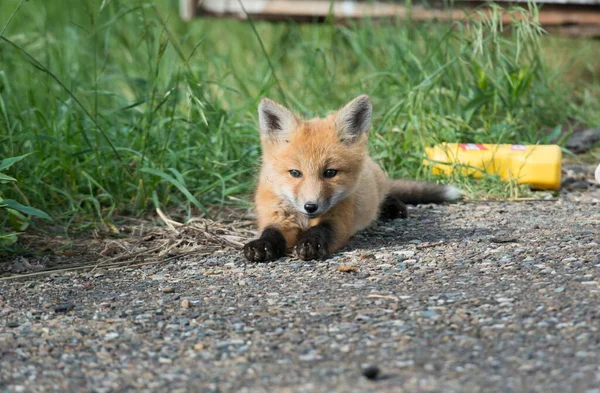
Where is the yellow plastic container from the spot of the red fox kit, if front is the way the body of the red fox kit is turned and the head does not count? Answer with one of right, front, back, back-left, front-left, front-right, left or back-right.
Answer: back

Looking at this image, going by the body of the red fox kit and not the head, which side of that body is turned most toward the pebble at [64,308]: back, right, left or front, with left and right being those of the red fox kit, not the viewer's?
front

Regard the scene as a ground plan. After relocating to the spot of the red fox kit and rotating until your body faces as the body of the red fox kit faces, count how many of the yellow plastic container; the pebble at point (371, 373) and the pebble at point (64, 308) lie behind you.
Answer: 1

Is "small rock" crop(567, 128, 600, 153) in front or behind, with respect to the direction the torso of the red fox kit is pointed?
behind

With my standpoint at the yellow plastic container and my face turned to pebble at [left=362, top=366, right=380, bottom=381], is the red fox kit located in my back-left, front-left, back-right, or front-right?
front-right

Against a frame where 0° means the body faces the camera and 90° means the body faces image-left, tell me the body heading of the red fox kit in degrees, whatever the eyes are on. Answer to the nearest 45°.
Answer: approximately 45°

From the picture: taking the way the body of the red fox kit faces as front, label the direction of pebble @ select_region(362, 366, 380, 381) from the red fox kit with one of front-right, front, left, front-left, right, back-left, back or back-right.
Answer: front-left

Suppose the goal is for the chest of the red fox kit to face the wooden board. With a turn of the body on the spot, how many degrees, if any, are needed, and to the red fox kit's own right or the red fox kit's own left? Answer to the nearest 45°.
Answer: approximately 135° to the red fox kit's own right

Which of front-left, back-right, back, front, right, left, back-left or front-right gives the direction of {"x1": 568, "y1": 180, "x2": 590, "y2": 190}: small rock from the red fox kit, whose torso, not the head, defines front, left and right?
back

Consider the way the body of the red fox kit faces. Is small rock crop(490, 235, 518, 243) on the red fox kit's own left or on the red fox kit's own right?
on the red fox kit's own left

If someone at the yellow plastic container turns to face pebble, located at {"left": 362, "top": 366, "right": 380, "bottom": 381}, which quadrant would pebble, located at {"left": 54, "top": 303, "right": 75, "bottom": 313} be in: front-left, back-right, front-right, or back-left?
front-right

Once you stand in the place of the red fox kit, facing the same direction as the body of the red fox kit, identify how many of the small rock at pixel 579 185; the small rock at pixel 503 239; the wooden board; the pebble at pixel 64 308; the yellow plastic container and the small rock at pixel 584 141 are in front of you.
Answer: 1

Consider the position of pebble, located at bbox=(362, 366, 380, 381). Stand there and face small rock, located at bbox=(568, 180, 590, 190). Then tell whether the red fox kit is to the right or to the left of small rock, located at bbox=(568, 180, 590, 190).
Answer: left
